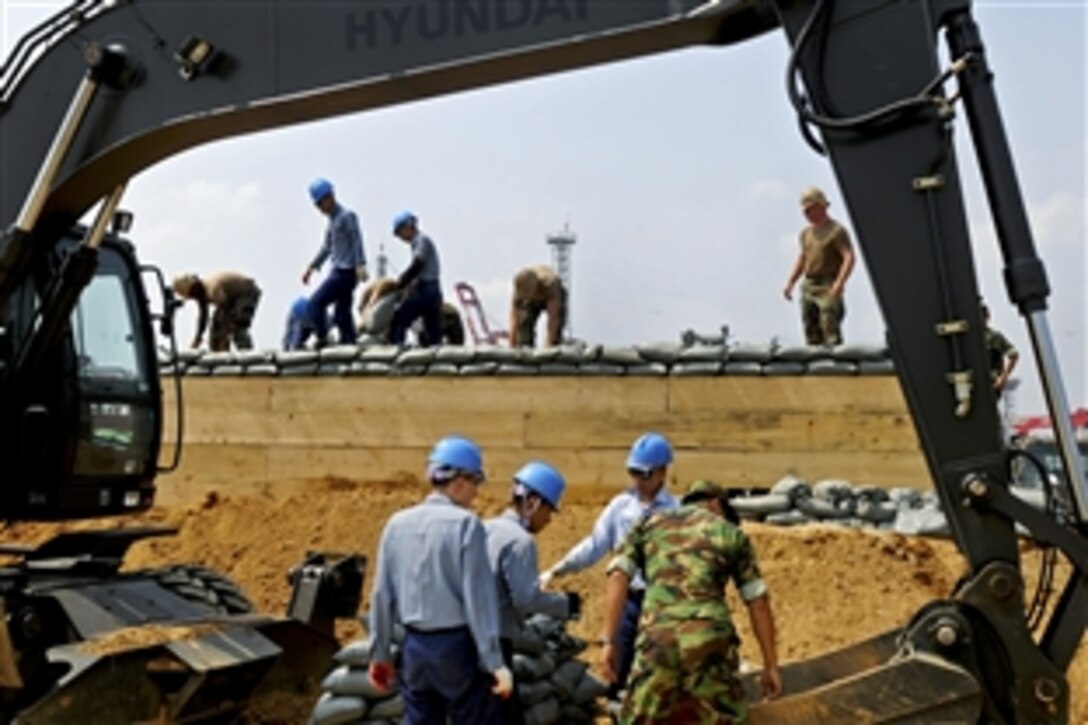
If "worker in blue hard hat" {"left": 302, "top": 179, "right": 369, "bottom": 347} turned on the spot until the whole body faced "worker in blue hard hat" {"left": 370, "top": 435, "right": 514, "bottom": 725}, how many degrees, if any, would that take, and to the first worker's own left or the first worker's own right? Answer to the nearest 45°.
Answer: approximately 45° to the first worker's own left

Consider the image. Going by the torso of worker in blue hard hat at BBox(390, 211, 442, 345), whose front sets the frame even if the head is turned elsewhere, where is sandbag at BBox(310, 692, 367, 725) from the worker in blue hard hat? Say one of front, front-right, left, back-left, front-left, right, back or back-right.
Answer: left

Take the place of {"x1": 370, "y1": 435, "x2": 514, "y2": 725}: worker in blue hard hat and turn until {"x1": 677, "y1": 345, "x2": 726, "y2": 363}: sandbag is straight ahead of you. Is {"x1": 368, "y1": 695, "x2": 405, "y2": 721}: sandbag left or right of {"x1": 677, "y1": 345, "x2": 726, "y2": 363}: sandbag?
left

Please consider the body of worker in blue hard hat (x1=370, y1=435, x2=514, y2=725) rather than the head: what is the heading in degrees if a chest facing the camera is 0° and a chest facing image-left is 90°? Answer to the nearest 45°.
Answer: approximately 225°

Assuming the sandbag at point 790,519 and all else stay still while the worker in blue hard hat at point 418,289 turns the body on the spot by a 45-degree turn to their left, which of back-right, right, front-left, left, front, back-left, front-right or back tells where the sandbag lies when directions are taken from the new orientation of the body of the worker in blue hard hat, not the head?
left

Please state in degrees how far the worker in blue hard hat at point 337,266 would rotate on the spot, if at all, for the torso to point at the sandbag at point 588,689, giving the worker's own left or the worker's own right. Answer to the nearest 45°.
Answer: approximately 45° to the worker's own left

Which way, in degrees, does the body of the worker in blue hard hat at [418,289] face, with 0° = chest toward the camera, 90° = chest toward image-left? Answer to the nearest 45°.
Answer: approximately 90°

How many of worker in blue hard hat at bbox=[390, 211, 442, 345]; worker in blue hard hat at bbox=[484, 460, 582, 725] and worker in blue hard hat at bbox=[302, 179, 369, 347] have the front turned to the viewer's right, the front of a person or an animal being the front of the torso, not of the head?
1

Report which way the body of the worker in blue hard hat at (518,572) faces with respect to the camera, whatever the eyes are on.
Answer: to the viewer's right

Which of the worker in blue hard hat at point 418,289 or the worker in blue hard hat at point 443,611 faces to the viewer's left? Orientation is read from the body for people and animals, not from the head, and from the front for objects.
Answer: the worker in blue hard hat at point 418,289

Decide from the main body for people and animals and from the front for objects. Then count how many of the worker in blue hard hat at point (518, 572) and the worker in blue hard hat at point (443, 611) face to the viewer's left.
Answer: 0

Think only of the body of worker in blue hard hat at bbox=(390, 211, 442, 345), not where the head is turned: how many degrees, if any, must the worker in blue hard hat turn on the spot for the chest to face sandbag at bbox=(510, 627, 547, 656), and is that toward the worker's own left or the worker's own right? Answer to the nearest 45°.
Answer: approximately 90° to the worker's own left
